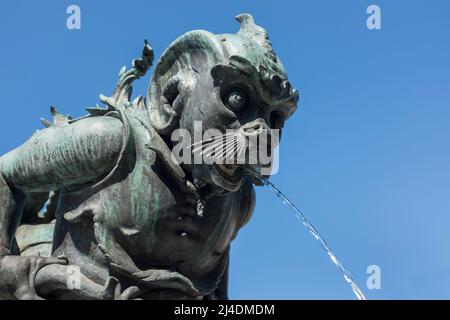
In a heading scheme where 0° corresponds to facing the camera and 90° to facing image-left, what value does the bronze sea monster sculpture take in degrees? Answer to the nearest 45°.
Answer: approximately 315°
